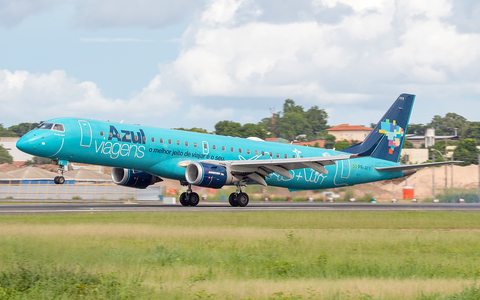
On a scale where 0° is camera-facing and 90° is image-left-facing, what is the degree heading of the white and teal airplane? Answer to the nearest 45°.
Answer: approximately 45°
